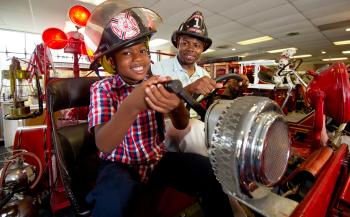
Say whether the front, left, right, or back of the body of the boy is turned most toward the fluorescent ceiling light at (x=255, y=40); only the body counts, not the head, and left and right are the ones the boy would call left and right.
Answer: left

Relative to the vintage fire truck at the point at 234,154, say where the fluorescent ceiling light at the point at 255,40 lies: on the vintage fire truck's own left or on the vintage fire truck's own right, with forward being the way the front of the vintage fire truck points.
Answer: on the vintage fire truck's own left

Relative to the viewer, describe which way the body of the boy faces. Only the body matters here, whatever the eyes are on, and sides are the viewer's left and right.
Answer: facing the viewer and to the right of the viewer

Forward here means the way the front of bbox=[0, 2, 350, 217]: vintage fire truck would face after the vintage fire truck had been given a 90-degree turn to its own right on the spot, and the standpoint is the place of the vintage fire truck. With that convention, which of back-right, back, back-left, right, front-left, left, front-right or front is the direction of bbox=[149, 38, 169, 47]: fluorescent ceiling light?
back-right

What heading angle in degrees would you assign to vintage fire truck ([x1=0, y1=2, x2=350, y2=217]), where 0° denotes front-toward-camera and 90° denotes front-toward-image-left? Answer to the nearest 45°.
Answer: approximately 315°

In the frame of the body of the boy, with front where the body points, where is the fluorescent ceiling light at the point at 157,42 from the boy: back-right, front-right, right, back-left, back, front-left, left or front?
back-left
